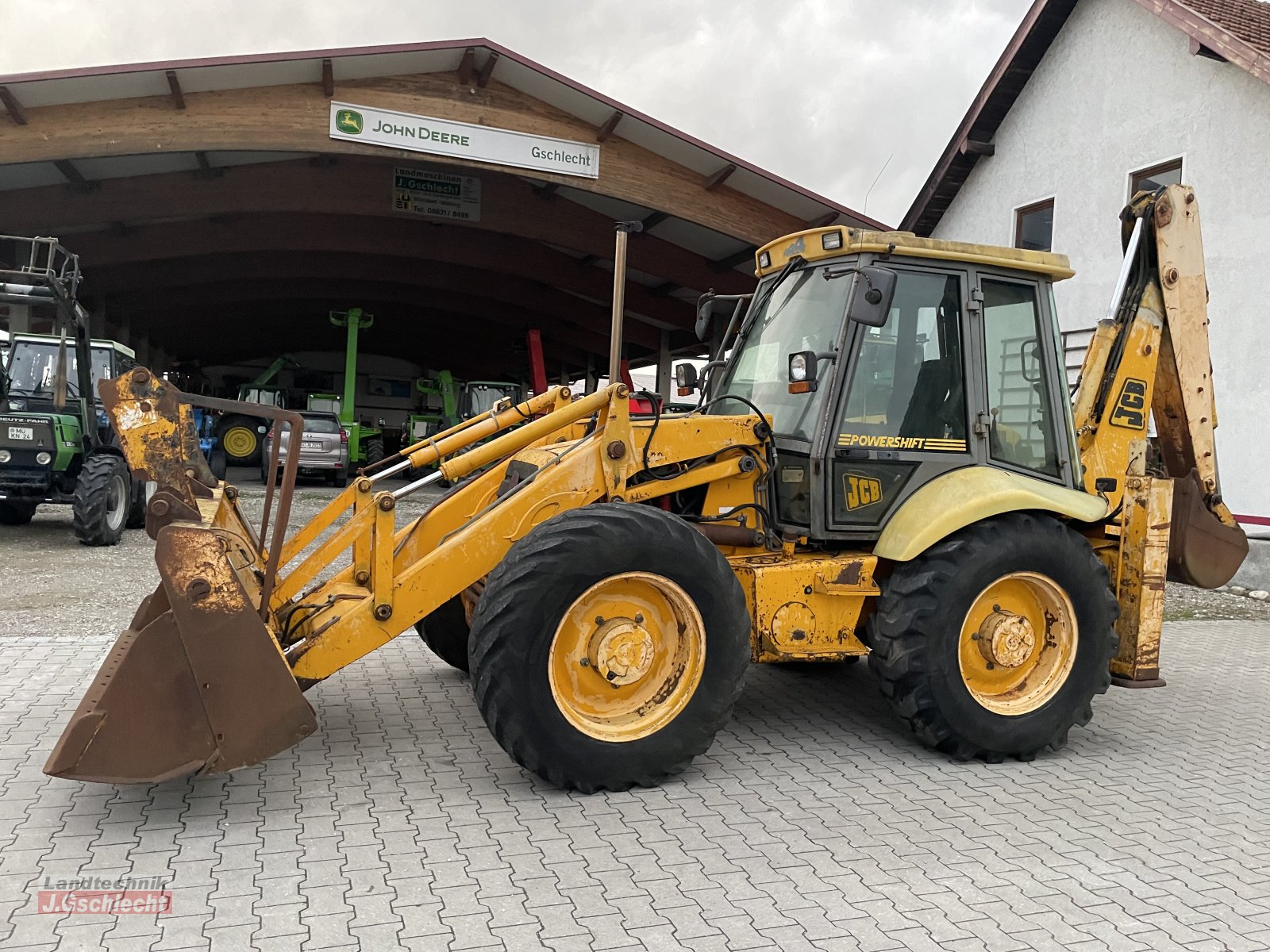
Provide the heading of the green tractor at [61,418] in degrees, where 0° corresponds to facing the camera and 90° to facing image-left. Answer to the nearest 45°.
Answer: approximately 45°

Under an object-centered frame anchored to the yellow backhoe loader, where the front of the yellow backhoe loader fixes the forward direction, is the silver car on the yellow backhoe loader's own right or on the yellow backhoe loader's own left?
on the yellow backhoe loader's own right

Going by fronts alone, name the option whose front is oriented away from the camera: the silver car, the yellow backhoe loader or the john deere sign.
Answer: the silver car

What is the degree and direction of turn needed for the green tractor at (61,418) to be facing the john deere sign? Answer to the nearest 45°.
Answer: approximately 135° to its left

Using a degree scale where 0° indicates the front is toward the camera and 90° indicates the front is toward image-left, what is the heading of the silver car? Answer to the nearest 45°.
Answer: approximately 180°

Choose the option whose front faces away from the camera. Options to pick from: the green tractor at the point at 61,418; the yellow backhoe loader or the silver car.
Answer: the silver car

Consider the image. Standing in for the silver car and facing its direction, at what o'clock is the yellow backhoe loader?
The yellow backhoe loader is roughly at 6 o'clock from the silver car.

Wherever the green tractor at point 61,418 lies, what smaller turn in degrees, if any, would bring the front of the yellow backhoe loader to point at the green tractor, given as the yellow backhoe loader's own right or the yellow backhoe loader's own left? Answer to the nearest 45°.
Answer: approximately 90° to the yellow backhoe loader's own right

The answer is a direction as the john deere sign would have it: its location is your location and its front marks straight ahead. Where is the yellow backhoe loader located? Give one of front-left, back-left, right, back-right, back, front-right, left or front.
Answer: front-right

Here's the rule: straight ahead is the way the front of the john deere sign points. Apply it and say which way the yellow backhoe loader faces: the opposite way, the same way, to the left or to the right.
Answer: to the right

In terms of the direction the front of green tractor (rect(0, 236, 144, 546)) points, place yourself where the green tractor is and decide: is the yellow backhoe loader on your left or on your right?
on your left
